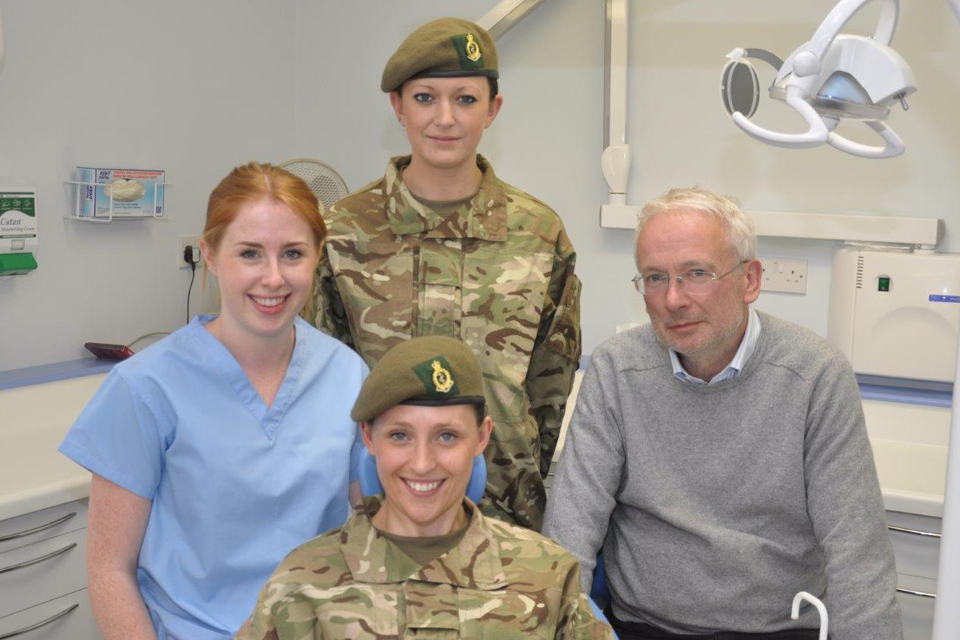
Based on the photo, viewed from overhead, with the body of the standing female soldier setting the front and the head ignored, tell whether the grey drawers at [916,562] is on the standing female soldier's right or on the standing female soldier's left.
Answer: on the standing female soldier's left

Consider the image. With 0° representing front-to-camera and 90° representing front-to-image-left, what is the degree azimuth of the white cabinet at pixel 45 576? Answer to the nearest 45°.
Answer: approximately 315°

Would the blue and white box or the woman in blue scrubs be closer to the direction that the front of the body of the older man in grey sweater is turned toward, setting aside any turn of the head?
the woman in blue scrubs

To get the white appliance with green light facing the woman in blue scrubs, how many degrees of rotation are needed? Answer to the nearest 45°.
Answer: approximately 45° to its right

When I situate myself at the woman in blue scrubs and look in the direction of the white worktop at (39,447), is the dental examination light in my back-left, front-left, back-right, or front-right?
back-right

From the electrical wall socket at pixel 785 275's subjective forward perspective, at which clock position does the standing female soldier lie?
The standing female soldier is roughly at 1 o'clock from the electrical wall socket.

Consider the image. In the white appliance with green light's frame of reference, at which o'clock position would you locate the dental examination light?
The dental examination light is roughly at 12 o'clock from the white appliance with green light.

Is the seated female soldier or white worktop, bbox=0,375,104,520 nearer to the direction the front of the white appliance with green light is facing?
the seated female soldier
